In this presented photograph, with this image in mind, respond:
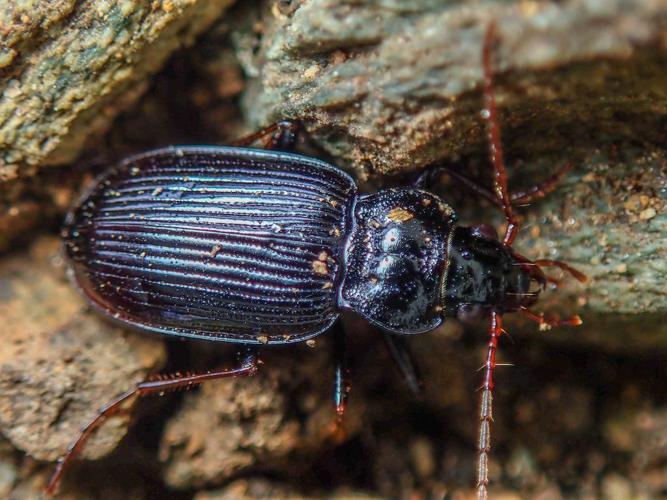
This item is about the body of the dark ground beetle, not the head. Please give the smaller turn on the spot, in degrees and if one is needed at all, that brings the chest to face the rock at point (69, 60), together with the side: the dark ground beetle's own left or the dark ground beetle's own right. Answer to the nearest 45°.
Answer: approximately 180°

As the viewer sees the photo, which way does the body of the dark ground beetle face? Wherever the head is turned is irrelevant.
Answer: to the viewer's right
